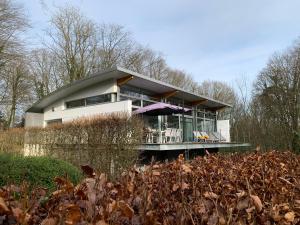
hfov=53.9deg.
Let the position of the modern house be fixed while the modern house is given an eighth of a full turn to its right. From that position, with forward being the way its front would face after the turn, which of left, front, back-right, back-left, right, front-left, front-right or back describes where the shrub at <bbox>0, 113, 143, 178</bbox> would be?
front

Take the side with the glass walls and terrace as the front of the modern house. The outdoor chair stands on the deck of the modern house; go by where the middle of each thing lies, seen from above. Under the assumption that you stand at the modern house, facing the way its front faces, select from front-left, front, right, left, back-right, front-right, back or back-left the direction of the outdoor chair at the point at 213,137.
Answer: left

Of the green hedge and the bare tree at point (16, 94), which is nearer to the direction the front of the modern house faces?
the green hedge

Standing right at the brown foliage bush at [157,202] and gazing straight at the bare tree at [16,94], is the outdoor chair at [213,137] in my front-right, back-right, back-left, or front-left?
front-right

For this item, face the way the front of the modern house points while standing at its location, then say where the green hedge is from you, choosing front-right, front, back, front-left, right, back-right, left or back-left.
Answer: front-right

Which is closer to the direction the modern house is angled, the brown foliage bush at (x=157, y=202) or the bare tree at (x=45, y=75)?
the brown foliage bush

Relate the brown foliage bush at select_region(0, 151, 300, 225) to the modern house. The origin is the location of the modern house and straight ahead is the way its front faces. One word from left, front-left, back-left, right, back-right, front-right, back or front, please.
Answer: front-right

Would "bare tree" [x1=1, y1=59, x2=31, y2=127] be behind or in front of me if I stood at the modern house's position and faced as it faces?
behind

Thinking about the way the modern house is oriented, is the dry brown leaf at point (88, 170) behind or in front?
in front

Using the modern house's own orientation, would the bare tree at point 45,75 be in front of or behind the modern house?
behind

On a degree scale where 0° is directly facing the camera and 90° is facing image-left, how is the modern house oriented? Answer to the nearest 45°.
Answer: approximately 315°
